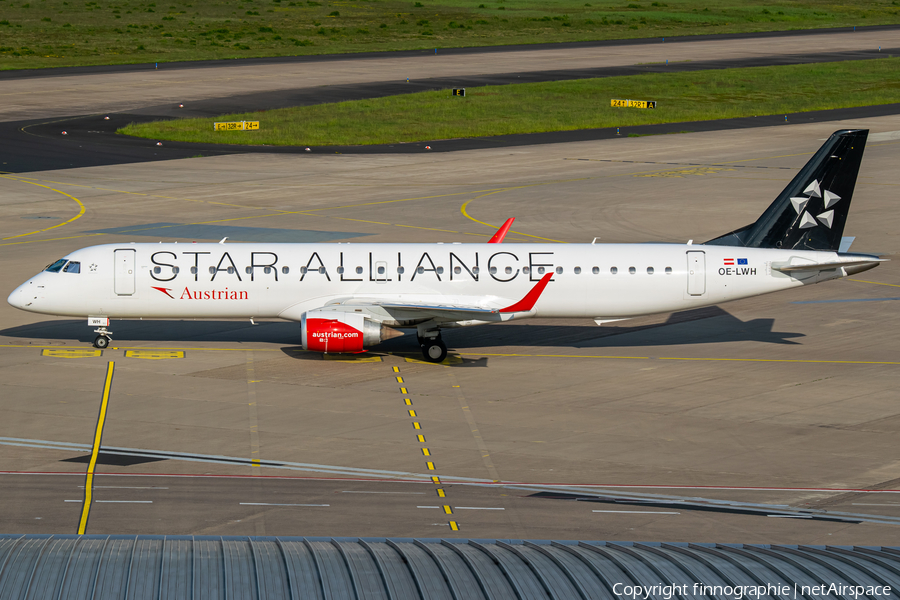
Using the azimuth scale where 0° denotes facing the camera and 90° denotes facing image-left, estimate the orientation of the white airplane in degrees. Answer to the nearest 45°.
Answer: approximately 90°
